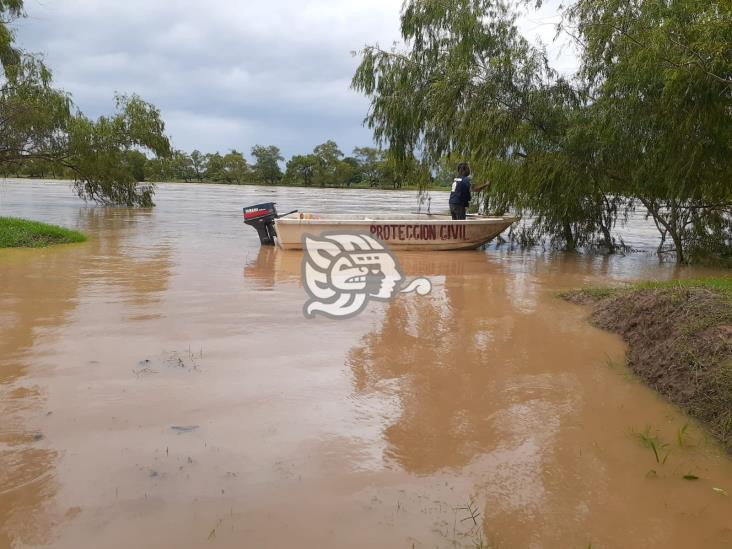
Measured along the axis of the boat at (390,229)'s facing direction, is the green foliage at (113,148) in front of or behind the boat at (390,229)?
behind

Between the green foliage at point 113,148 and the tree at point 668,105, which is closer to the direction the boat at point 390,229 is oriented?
the tree

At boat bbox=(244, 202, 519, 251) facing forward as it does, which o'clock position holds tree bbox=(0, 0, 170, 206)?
The tree is roughly at 7 o'clock from the boat.

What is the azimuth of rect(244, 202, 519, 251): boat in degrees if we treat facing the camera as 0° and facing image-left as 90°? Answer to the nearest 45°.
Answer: approximately 270°
